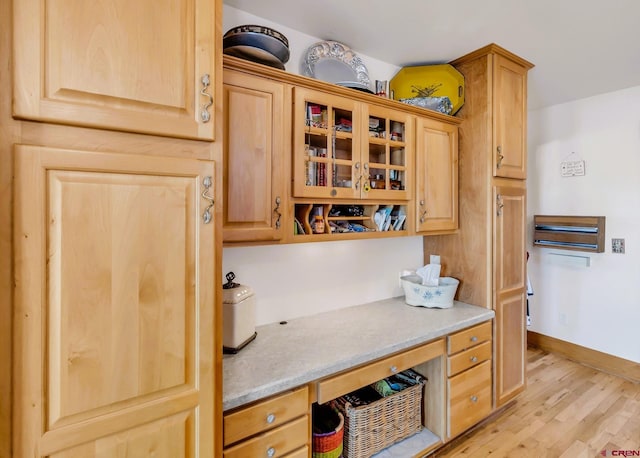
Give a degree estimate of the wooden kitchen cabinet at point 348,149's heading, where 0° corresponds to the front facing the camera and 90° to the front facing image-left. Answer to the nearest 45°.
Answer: approximately 315°

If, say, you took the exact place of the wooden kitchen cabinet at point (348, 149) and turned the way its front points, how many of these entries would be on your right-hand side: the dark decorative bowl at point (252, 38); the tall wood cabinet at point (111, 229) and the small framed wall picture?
2

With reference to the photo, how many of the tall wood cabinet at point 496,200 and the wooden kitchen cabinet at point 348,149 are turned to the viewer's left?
0

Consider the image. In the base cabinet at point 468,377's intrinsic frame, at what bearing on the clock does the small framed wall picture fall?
The small framed wall picture is roughly at 9 o'clock from the base cabinet.

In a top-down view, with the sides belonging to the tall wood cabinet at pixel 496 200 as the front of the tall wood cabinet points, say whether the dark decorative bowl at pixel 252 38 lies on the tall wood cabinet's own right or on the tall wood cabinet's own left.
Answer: on the tall wood cabinet's own right

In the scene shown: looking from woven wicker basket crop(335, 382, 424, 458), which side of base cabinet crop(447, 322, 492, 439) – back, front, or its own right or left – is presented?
right

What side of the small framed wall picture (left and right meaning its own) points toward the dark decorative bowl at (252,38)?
front

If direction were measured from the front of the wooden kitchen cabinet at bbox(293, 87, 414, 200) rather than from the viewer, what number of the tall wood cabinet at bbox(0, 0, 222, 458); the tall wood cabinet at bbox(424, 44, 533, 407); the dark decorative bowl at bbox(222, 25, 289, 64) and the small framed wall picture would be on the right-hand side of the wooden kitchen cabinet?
2

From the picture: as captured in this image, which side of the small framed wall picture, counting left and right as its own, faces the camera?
front
